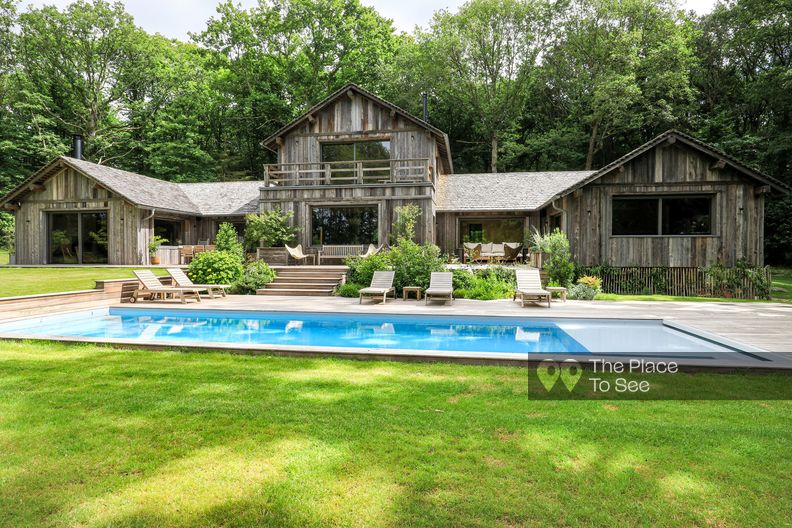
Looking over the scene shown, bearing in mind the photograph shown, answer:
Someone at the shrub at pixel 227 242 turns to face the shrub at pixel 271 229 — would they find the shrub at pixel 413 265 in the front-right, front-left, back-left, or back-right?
front-right

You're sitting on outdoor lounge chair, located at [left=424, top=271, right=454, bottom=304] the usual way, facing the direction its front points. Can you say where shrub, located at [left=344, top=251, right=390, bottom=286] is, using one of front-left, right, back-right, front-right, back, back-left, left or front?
back-right

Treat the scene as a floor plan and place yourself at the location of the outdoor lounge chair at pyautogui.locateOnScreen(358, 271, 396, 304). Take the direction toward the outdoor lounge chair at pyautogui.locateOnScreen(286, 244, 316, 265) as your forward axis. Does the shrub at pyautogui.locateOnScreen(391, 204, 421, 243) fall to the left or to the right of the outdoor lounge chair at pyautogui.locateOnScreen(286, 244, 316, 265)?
right

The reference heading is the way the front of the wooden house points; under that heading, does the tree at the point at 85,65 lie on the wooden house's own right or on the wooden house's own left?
on the wooden house's own right

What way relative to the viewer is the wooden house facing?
toward the camera

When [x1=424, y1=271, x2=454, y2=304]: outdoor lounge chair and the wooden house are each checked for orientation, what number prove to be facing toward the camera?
2

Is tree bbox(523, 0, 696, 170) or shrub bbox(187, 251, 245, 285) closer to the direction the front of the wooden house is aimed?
the shrub

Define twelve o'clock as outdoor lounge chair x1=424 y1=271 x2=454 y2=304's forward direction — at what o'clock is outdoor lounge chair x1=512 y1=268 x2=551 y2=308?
outdoor lounge chair x1=512 y1=268 x2=551 y2=308 is roughly at 9 o'clock from outdoor lounge chair x1=424 y1=271 x2=454 y2=304.

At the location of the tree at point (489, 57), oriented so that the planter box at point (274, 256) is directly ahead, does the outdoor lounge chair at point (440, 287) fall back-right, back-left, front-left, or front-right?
front-left

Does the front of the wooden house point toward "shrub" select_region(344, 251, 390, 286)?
yes

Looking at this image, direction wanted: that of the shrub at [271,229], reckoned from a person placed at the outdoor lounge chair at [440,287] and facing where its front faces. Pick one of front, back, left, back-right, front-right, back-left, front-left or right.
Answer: back-right

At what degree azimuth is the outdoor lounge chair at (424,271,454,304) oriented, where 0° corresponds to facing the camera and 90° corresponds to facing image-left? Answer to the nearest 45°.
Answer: approximately 0°

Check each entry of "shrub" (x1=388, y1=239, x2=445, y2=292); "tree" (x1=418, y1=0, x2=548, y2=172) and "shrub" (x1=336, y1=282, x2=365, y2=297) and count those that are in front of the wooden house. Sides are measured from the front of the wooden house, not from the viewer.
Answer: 2

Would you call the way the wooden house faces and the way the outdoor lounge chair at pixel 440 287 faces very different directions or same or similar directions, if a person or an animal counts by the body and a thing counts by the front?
same or similar directions

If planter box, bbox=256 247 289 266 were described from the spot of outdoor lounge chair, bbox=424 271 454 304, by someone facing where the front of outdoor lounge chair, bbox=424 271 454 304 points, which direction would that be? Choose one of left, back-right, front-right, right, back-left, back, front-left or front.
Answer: back-right

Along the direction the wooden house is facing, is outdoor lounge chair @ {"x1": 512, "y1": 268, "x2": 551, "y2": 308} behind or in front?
in front

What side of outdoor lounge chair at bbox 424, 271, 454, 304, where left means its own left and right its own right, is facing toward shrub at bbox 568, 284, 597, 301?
left

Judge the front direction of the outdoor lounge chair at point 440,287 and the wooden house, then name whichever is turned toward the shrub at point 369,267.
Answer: the wooden house

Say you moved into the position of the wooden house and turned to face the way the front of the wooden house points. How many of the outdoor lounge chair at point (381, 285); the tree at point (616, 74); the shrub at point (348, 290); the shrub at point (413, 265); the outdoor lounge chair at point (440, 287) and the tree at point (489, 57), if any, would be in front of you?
4

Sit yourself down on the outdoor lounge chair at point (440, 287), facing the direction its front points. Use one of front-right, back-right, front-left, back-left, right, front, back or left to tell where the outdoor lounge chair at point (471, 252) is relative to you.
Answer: back
